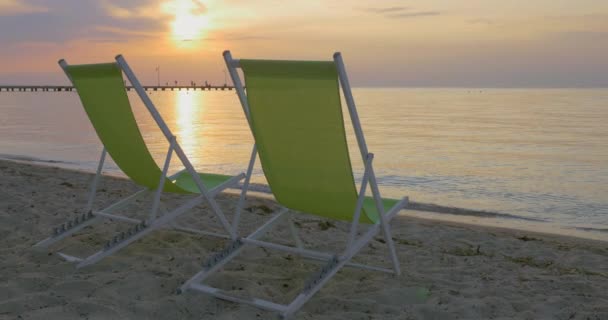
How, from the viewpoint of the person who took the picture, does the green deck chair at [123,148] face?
facing away from the viewer and to the right of the viewer

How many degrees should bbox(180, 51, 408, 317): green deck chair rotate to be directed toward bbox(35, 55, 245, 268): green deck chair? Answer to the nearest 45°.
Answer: approximately 90° to its left

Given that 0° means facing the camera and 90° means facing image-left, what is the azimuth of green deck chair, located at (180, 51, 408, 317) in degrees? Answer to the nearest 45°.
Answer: approximately 225°

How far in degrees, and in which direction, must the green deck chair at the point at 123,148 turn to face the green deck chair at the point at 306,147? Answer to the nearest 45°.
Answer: approximately 90° to its right
